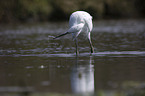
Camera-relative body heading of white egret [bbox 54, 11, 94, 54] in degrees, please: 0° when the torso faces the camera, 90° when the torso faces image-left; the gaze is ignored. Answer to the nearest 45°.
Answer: approximately 45°
